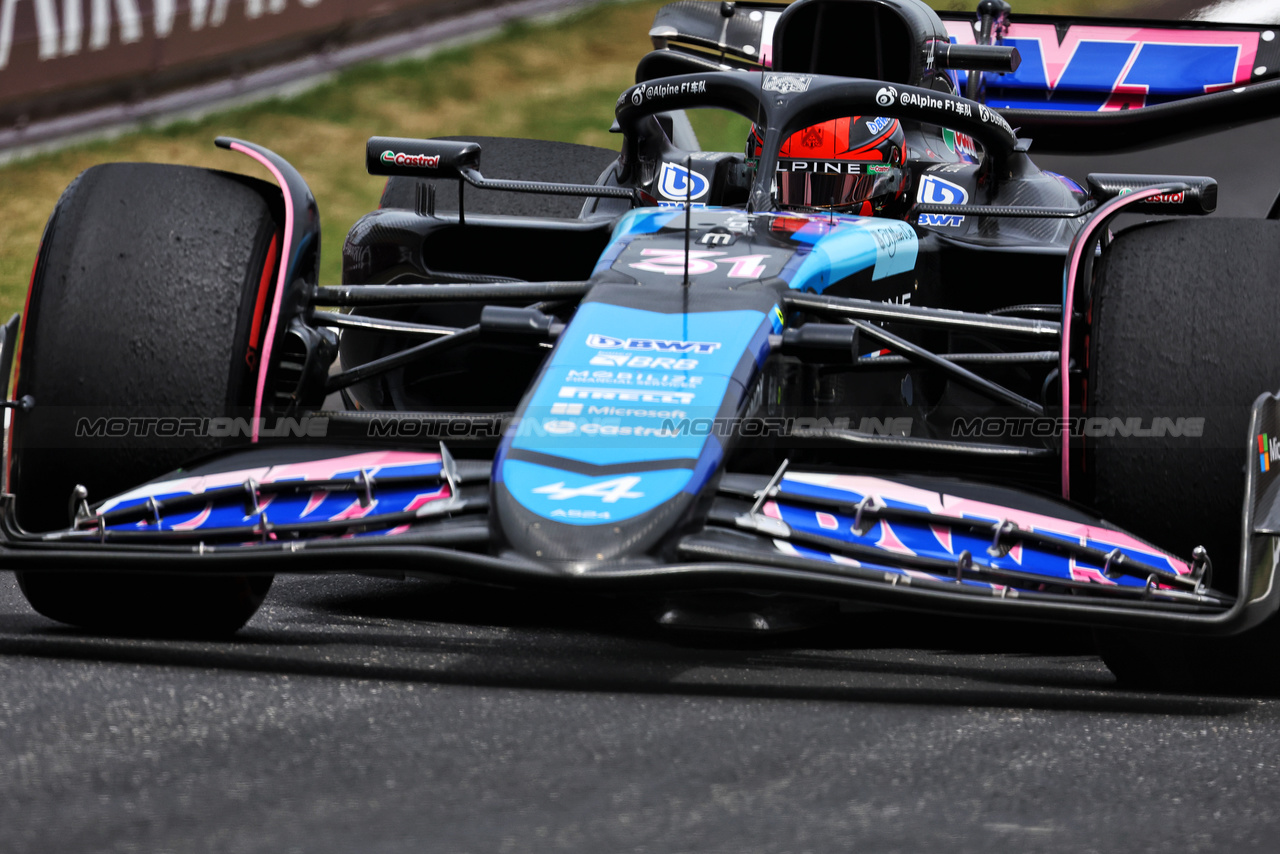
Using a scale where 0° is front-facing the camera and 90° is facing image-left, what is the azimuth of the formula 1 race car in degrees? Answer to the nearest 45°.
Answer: approximately 0°
